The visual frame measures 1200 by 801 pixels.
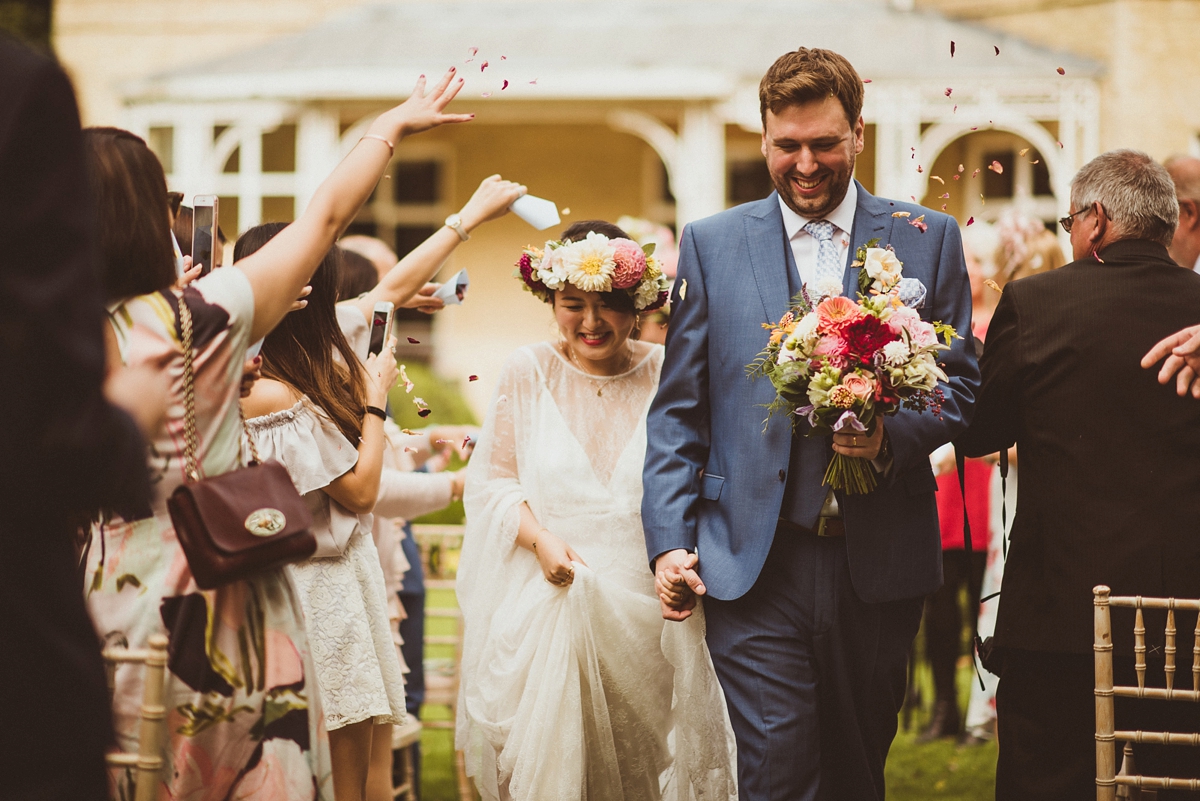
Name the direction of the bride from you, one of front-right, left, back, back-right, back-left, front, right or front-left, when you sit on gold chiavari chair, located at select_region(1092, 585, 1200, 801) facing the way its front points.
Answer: left

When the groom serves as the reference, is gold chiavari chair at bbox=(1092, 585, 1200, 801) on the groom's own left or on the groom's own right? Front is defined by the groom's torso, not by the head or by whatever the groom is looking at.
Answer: on the groom's own left

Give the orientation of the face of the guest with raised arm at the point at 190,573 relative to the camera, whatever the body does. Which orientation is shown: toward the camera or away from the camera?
away from the camera

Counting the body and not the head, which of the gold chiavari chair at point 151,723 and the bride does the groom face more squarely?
the gold chiavari chair

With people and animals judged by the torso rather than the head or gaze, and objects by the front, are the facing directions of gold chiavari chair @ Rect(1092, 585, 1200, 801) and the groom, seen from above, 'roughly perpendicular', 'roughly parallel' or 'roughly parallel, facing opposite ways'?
roughly parallel, facing opposite ways

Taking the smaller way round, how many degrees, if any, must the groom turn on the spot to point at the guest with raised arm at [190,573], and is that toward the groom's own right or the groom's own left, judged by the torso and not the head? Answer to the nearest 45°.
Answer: approximately 45° to the groom's own right

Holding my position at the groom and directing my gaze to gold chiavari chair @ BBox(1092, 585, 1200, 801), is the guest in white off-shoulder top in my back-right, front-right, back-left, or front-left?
back-right

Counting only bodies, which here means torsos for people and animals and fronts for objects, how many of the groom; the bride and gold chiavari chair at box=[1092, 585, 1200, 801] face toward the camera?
2

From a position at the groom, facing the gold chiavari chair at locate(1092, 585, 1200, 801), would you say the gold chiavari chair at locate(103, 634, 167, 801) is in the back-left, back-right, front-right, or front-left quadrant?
back-right

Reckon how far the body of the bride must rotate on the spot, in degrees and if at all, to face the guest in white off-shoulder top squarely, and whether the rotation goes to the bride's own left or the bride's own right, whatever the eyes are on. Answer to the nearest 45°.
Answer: approximately 45° to the bride's own right

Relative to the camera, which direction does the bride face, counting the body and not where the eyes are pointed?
toward the camera

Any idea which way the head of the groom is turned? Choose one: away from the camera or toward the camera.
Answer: toward the camera

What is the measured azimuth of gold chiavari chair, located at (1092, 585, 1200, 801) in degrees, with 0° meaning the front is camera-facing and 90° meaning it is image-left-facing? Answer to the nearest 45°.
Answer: approximately 180°

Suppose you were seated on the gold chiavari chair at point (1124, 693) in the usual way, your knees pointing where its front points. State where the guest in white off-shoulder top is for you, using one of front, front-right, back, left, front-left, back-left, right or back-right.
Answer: left

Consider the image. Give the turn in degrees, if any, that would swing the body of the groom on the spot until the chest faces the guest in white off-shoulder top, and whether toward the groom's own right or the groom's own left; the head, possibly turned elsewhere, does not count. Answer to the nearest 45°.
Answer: approximately 90° to the groom's own right

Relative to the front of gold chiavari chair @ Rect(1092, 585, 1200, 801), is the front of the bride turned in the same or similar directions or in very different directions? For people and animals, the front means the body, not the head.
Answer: very different directions

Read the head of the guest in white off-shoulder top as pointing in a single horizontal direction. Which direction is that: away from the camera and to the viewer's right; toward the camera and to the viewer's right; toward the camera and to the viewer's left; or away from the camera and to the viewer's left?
away from the camera and to the viewer's right

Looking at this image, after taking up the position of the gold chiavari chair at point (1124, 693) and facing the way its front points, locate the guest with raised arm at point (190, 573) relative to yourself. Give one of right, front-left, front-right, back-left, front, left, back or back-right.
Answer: back-left

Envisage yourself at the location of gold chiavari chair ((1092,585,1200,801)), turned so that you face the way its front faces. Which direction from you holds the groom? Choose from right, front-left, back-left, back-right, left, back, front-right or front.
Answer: left

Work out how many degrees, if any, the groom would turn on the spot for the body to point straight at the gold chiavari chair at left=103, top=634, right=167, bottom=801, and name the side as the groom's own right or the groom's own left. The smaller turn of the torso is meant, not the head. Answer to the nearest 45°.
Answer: approximately 45° to the groom's own right

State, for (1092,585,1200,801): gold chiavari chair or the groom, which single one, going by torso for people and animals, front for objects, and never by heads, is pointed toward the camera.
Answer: the groom
